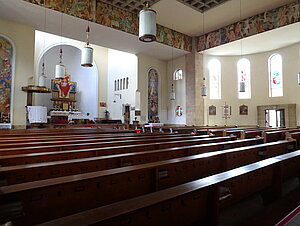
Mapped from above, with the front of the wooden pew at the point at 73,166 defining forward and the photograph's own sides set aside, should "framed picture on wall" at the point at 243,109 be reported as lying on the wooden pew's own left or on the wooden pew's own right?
on the wooden pew's own right

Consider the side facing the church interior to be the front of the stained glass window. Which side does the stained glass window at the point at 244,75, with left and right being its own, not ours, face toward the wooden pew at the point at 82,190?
front

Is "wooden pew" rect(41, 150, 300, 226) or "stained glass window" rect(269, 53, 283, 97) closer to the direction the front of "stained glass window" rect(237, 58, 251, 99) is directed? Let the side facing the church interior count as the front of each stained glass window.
the wooden pew

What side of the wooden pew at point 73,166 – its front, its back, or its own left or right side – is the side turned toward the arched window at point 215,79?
right

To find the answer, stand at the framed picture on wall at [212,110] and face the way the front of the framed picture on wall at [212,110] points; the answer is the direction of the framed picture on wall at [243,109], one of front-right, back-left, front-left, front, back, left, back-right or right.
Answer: left

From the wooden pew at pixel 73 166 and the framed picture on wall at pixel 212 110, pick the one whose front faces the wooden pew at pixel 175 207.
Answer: the framed picture on wall

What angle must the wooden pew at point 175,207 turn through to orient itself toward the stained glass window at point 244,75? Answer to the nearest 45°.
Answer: approximately 45° to its right

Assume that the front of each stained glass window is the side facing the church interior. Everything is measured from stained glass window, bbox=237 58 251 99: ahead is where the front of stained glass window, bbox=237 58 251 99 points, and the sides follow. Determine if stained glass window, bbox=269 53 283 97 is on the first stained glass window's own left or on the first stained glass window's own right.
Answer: on the first stained glass window's own left

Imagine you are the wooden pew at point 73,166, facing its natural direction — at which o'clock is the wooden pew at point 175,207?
the wooden pew at point 175,207 is roughly at 6 o'clock from the wooden pew at point 73,166.

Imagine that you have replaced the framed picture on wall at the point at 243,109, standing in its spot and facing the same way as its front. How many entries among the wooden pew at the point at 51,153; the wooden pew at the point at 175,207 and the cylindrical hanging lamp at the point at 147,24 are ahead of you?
3

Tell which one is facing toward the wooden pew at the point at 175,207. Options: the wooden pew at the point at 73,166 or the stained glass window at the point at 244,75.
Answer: the stained glass window

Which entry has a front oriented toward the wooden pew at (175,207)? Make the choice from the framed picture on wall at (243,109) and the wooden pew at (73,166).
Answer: the framed picture on wall

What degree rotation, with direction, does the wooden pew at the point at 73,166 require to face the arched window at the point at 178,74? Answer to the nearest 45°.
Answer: approximately 45° to its right
